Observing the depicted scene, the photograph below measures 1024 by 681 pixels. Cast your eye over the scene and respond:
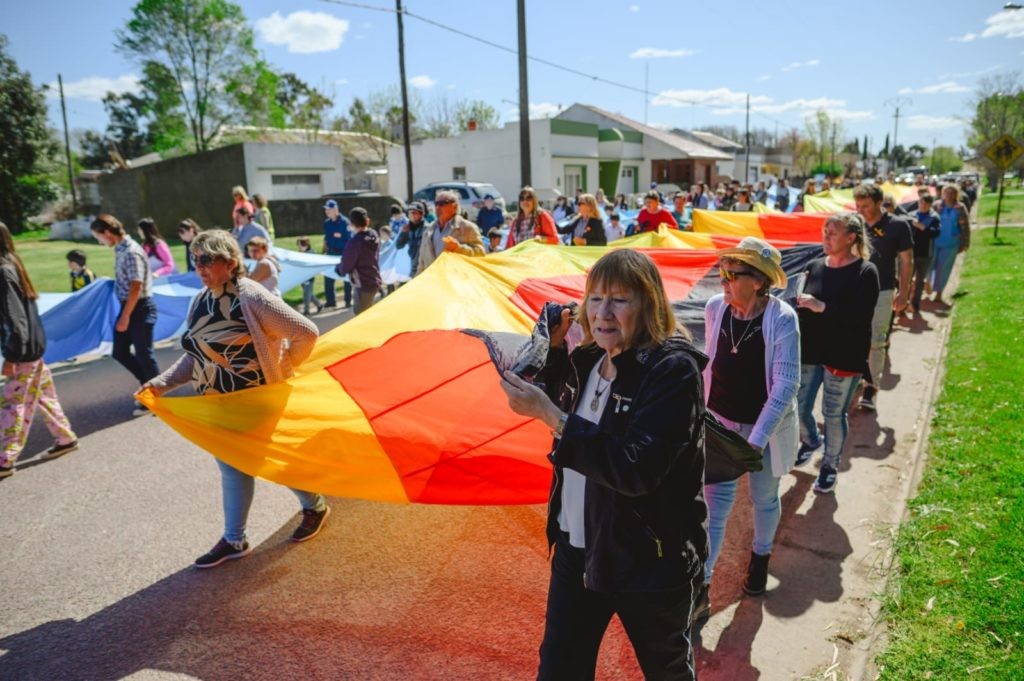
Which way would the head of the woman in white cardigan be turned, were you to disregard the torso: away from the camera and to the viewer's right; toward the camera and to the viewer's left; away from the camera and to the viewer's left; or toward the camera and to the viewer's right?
toward the camera and to the viewer's left

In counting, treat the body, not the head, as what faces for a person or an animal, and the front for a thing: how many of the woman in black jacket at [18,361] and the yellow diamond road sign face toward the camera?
1

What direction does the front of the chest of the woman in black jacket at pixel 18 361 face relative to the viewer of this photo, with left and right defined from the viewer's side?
facing to the left of the viewer

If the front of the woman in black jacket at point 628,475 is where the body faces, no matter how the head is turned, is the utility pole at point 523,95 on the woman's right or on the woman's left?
on the woman's right

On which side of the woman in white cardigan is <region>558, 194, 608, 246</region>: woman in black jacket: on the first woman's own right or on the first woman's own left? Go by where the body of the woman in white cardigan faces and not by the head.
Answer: on the first woman's own right

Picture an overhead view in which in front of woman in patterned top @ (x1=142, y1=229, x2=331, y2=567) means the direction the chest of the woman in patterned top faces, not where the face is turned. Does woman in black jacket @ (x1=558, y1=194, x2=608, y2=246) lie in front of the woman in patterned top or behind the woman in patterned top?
behind

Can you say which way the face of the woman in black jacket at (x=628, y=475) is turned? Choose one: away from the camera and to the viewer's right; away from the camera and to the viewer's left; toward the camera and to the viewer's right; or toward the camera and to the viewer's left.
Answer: toward the camera and to the viewer's left

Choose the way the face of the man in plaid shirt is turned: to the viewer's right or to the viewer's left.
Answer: to the viewer's left

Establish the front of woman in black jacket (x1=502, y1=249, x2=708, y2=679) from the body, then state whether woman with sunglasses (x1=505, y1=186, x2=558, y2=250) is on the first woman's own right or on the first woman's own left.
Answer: on the first woman's own right
